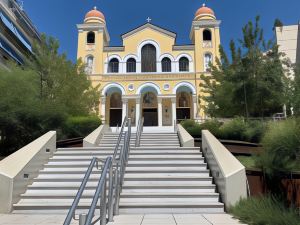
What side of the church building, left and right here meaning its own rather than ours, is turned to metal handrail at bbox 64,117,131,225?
front

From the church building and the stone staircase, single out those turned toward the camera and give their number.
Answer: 2

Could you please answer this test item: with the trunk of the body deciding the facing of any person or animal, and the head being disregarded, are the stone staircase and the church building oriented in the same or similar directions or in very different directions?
same or similar directions

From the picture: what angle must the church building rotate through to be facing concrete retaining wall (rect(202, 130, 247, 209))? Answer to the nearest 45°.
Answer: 0° — it already faces it

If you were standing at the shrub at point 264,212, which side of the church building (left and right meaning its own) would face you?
front

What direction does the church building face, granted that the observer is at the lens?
facing the viewer

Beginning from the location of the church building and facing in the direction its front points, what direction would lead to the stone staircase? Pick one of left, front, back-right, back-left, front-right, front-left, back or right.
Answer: front
